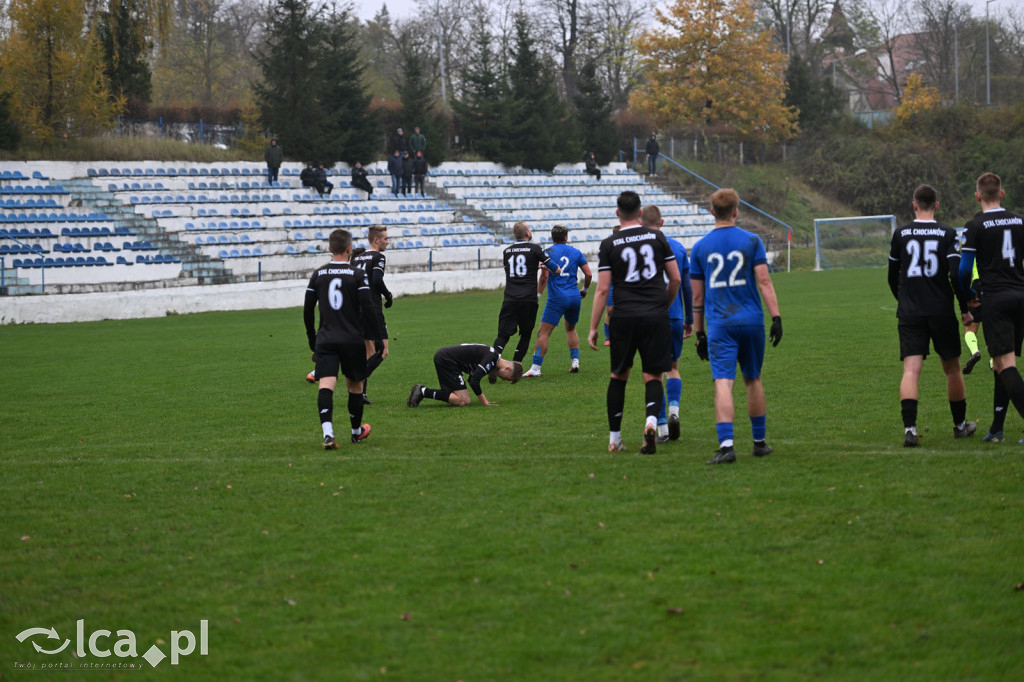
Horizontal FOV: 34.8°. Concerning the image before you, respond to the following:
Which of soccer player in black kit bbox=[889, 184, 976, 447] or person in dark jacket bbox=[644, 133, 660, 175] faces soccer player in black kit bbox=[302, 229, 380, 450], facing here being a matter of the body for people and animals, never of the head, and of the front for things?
the person in dark jacket

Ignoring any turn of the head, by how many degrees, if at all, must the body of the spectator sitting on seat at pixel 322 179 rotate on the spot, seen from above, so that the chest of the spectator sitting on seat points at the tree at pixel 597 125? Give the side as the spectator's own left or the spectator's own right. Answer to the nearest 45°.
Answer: approximately 90° to the spectator's own left

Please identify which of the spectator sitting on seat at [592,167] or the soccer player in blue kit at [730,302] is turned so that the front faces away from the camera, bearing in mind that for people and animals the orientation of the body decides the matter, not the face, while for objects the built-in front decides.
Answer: the soccer player in blue kit

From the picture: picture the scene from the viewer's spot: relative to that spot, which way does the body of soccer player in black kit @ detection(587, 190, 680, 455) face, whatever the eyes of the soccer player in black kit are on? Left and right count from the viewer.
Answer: facing away from the viewer

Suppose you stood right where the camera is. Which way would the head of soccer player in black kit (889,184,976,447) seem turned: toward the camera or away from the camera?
away from the camera

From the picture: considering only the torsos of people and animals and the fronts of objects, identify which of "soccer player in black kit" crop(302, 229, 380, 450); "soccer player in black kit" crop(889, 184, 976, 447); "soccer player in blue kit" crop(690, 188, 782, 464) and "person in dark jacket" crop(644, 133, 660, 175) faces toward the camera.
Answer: the person in dark jacket

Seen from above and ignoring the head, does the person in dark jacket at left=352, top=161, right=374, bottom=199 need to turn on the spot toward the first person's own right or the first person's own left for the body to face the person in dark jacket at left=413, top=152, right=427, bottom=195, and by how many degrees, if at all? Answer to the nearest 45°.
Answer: approximately 90° to the first person's own left

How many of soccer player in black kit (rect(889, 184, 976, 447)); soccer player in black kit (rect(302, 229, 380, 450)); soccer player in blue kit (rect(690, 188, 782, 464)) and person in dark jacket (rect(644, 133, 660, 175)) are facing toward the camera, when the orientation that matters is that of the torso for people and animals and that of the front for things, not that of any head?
1

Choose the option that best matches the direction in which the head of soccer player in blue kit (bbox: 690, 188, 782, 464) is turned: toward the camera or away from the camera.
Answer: away from the camera

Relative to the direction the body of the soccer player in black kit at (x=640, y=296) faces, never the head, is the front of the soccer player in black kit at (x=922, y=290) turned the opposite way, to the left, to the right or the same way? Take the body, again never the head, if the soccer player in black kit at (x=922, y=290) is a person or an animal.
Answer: the same way

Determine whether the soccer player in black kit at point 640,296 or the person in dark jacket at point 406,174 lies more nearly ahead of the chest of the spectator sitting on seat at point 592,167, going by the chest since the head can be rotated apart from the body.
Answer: the soccer player in black kit

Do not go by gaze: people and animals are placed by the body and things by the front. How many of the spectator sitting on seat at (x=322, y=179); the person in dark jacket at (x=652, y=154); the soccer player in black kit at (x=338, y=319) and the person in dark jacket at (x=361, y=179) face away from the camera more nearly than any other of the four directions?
1

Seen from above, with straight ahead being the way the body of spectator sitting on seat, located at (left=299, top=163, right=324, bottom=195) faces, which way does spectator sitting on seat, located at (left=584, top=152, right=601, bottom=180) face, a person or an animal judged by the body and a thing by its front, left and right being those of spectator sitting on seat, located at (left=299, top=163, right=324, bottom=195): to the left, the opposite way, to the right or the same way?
the same way

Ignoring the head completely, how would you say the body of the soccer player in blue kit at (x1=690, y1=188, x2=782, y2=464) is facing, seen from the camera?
away from the camera

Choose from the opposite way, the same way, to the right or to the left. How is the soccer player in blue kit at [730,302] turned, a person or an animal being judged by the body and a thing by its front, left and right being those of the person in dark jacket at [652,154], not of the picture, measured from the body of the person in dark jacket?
the opposite way

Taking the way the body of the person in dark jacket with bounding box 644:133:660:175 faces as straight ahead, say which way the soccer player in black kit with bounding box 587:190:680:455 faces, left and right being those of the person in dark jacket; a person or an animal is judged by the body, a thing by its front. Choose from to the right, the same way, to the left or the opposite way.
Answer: the opposite way

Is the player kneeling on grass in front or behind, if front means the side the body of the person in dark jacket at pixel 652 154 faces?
in front

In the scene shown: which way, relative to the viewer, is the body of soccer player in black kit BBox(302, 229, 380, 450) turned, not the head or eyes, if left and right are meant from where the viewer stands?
facing away from the viewer

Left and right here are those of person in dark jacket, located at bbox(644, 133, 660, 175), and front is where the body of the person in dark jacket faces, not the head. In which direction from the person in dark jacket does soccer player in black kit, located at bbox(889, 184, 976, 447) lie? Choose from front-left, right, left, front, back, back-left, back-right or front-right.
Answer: front

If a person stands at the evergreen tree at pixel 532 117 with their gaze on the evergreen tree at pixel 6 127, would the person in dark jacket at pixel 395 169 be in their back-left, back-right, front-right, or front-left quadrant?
front-left
